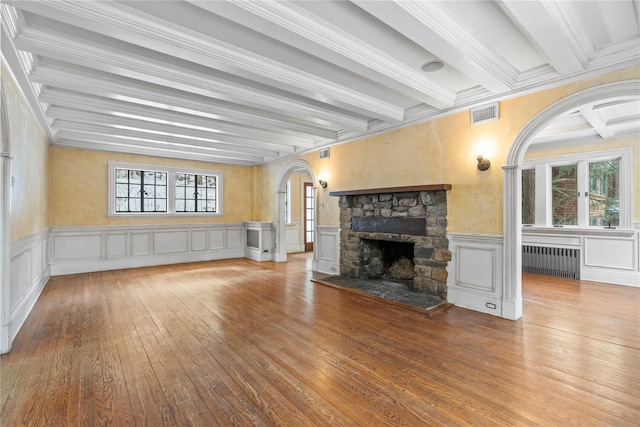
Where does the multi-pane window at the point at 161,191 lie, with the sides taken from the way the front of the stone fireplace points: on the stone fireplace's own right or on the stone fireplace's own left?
on the stone fireplace's own right

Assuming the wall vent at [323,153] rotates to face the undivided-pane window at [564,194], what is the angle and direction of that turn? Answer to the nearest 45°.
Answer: approximately 135° to its left

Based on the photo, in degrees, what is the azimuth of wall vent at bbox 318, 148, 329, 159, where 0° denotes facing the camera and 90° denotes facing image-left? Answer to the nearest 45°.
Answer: approximately 45°

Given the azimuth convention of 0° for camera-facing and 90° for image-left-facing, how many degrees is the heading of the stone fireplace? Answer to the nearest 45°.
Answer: approximately 45°

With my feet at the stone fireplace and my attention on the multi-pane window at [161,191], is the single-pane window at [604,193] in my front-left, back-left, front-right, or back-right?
back-right

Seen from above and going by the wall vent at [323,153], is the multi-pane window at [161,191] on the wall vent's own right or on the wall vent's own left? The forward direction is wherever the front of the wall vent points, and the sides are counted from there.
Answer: on the wall vent's own right

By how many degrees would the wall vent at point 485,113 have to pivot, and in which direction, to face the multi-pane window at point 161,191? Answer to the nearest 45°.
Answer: approximately 45° to its right

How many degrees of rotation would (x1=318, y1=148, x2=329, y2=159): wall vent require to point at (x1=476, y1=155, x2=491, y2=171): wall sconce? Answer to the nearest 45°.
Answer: approximately 90° to its left

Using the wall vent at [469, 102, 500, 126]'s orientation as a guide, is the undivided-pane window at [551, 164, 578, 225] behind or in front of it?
behind

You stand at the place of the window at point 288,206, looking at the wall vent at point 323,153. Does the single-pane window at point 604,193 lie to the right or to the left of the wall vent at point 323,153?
left

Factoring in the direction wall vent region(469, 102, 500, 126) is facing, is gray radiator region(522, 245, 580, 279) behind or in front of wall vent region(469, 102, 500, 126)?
behind

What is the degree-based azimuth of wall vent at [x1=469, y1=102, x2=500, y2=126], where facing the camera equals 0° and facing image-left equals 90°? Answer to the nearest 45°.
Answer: approximately 45°

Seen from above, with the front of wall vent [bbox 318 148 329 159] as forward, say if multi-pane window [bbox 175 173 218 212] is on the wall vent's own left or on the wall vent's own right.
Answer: on the wall vent's own right
